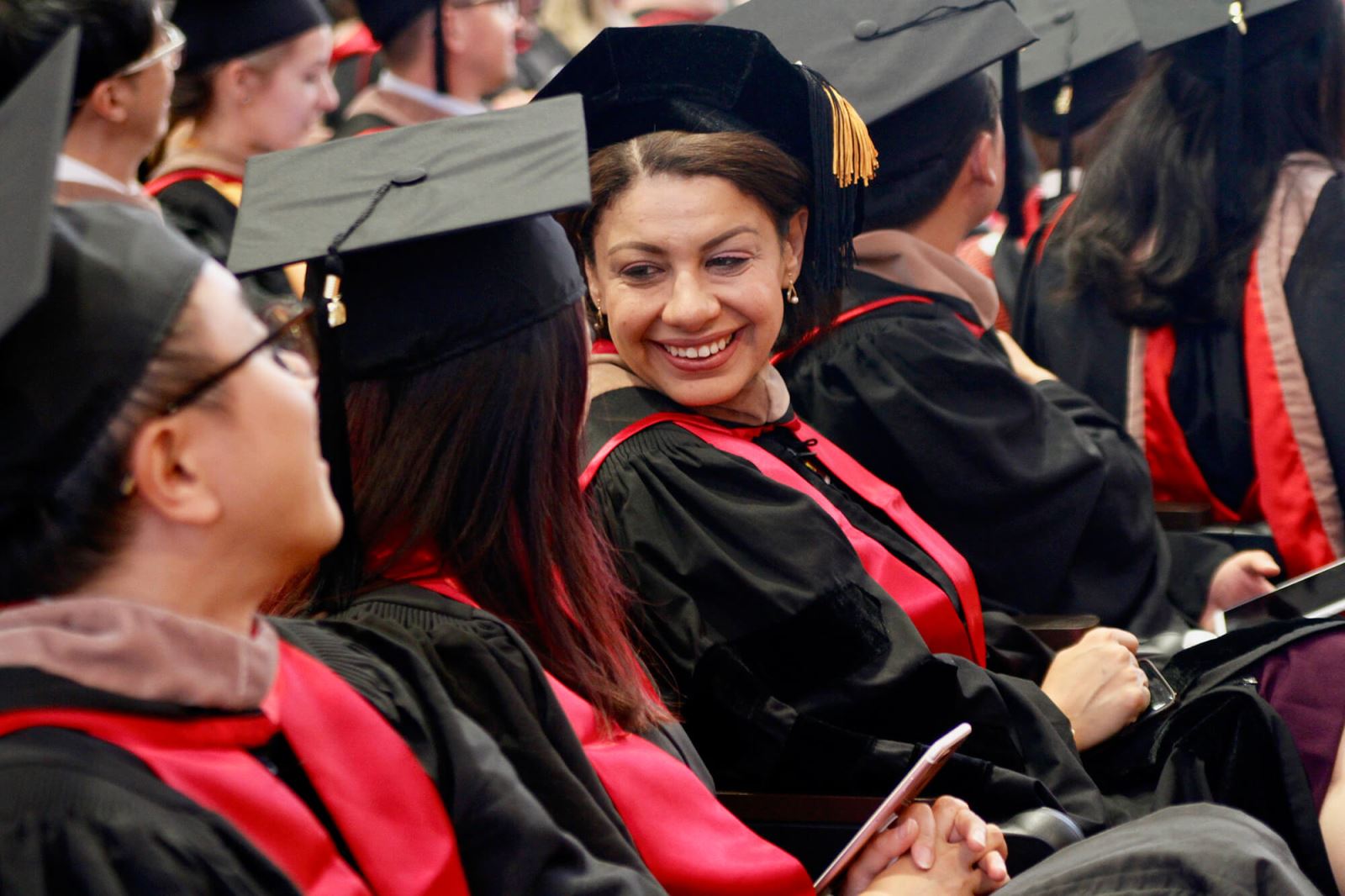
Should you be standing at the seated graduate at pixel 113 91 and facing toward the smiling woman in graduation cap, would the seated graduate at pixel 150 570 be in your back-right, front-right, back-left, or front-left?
front-right

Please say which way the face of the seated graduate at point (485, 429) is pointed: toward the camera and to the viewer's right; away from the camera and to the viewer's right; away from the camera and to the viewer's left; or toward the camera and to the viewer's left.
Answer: away from the camera and to the viewer's right

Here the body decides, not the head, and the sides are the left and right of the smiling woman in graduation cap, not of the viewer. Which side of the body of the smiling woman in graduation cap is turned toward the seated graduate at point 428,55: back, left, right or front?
back

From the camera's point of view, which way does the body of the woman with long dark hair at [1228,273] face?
away from the camera

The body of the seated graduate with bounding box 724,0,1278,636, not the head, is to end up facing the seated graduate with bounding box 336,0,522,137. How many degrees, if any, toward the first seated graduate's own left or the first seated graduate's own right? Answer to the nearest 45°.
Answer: approximately 90° to the first seated graduate's own left

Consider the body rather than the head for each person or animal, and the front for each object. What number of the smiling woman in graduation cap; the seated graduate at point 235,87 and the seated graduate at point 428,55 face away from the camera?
0

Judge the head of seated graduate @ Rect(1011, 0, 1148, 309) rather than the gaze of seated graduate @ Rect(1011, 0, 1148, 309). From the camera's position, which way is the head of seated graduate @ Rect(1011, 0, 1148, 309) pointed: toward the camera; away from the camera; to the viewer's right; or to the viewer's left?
away from the camera

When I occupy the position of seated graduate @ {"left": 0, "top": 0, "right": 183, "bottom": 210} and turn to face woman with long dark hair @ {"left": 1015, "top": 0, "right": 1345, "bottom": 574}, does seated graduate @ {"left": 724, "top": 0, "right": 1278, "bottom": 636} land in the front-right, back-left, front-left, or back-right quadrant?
front-right

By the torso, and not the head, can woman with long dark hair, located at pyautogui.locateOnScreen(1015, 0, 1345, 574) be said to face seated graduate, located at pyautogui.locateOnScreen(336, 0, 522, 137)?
no

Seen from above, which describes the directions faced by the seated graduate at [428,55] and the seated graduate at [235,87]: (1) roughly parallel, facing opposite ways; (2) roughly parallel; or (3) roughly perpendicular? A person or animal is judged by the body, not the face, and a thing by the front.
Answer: roughly parallel
